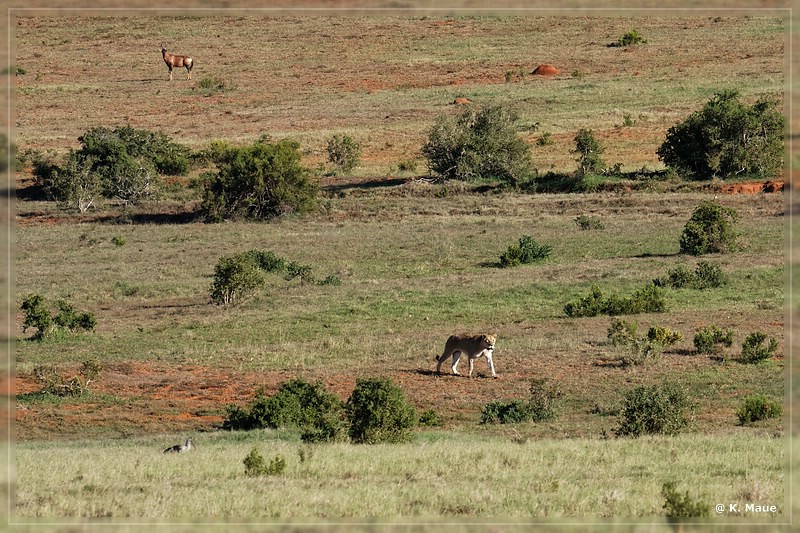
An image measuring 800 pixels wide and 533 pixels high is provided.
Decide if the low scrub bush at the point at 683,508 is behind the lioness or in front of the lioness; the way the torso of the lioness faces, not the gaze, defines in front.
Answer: in front

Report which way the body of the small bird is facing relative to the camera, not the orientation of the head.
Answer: to the viewer's right

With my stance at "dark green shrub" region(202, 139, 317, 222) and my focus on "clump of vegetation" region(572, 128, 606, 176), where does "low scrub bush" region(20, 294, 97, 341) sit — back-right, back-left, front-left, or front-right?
back-right

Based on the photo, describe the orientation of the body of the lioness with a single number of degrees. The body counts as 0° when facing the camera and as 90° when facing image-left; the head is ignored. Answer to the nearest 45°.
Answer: approximately 315°

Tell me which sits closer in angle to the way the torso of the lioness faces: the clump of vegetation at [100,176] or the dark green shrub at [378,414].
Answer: the dark green shrub

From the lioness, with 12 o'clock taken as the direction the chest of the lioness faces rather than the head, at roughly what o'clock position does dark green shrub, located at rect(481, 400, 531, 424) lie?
The dark green shrub is roughly at 1 o'clock from the lioness.

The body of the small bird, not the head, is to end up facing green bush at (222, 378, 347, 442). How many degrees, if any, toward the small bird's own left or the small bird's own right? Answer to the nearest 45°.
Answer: approximately 45° to the small bird's own left

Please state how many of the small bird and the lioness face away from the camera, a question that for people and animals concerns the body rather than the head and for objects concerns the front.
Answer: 0

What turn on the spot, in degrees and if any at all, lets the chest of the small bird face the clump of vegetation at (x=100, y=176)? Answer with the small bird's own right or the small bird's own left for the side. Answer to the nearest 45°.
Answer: approximately 90° to the small bird's own left

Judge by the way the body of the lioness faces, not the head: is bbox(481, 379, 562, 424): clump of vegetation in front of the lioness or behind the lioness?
in front

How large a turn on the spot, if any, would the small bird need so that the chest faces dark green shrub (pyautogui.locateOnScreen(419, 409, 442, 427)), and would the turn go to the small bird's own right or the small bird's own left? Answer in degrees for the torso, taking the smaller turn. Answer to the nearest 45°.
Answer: approximately 45° to the small bird's own left

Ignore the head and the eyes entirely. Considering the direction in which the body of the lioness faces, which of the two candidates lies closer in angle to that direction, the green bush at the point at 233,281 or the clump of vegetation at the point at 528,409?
the clump of vegetation

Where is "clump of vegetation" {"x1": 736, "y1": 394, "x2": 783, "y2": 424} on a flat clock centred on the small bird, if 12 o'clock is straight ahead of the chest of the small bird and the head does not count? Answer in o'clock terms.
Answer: The clump of vegetation is roughly at 12 o'clock from the small bird.

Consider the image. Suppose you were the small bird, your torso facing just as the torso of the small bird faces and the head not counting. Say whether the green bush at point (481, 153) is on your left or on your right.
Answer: on your left
